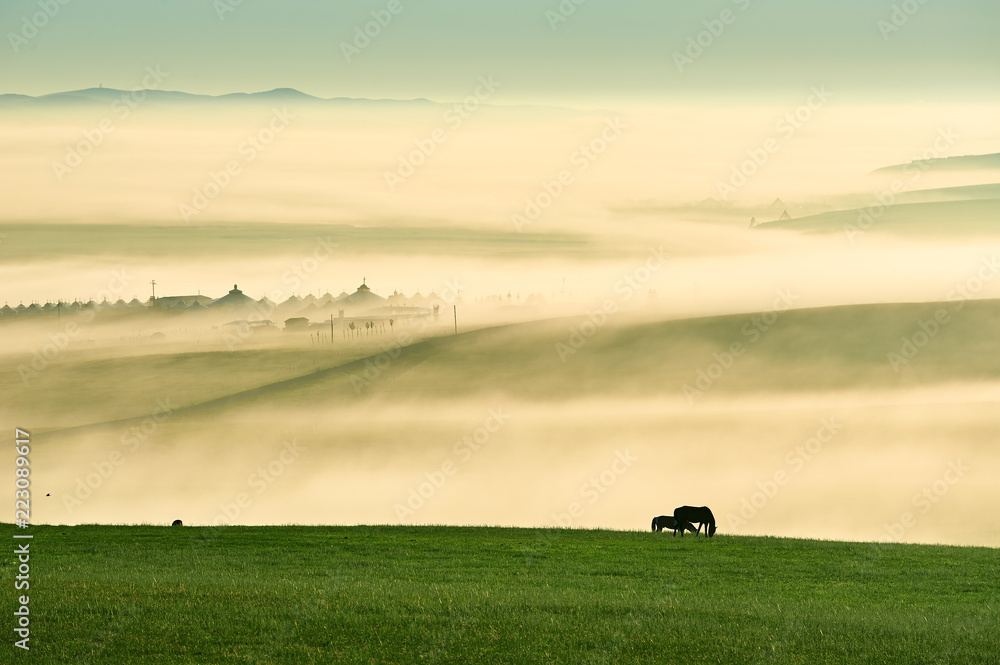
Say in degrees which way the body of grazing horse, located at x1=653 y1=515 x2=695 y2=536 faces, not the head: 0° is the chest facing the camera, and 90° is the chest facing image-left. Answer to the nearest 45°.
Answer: approximately 270°

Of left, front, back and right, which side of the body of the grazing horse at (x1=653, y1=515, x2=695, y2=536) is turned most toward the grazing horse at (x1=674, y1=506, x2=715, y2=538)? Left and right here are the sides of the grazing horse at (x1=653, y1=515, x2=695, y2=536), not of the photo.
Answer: front
